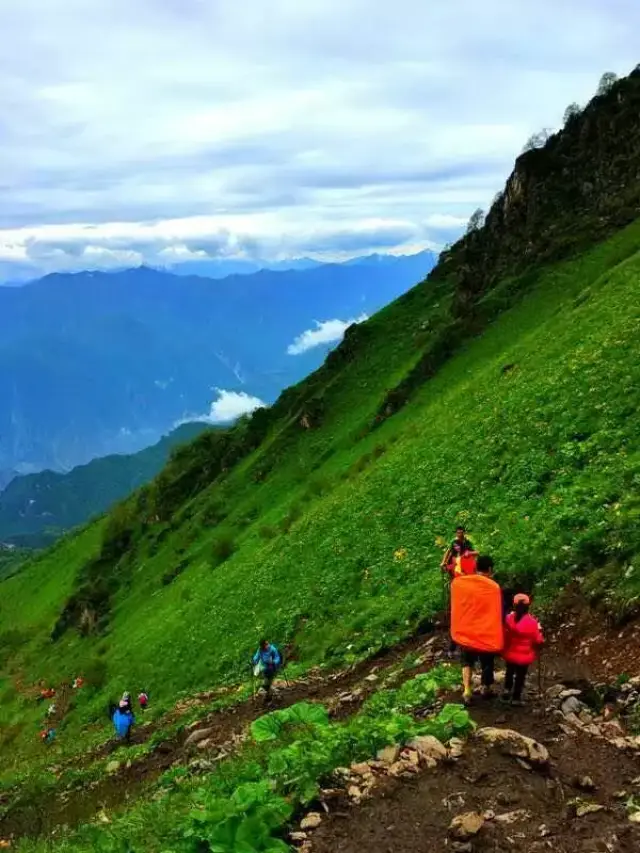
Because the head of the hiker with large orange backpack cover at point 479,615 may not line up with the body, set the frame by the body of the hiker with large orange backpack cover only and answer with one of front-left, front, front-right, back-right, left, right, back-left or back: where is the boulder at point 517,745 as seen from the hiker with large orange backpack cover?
back

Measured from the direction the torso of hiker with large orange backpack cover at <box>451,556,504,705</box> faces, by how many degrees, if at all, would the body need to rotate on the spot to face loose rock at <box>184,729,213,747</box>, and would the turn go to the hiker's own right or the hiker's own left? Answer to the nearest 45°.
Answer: approximately 45° to the hiker's own left

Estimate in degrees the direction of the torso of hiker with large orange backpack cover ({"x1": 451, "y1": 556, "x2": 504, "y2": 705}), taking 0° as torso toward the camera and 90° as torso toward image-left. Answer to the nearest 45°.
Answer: approximately 180°

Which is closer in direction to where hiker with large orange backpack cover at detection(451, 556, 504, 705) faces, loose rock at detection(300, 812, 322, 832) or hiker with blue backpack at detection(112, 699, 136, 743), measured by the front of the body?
the hiker with blue backpack

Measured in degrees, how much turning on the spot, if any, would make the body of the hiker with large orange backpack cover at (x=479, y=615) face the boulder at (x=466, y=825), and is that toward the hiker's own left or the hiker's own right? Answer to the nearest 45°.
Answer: approximately 180°

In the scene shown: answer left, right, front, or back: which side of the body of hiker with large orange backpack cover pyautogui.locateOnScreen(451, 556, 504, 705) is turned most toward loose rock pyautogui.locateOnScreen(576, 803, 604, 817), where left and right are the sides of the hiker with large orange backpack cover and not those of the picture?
back

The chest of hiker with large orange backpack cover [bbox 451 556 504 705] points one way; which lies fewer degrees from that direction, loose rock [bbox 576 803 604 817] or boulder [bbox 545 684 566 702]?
the boulder

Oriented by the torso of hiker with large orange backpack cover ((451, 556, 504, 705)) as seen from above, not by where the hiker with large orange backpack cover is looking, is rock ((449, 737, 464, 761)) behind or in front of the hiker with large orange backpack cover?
behind

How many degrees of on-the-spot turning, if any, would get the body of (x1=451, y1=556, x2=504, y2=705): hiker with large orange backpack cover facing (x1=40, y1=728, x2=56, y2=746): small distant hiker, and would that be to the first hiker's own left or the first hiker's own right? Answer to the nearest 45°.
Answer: approximately 45° to the first hiker's own left

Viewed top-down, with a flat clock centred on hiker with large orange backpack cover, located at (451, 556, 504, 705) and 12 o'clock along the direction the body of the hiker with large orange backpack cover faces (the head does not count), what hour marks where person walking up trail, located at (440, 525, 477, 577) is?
The person walking up trail is roughly at 12 o'clock from the hiker with large orange backpack cover.
